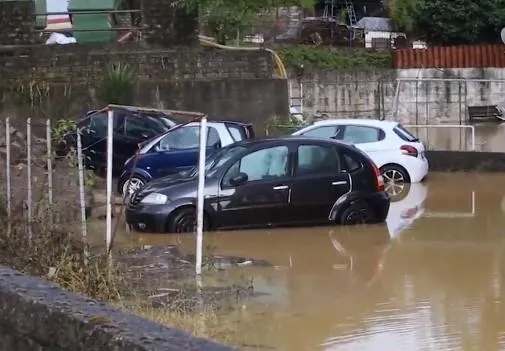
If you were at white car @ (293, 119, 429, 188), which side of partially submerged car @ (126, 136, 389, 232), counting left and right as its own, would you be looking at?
right

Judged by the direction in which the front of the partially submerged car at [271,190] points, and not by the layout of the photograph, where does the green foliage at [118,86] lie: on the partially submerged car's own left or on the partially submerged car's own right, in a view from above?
on the partially submerged car's own right

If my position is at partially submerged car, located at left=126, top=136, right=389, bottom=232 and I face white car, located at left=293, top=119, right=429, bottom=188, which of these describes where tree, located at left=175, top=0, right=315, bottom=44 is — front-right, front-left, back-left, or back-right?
front-left

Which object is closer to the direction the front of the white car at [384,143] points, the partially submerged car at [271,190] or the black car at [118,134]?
the black car

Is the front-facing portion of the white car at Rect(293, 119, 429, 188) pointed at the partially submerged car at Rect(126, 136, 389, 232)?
no

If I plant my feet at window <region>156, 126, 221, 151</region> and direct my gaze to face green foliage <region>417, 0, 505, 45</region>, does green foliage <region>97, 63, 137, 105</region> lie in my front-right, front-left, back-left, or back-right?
front-left

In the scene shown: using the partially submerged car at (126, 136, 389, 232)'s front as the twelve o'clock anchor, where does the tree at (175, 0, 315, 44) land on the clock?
The tree is roughly at 3 o'clock from the partially submerged car.

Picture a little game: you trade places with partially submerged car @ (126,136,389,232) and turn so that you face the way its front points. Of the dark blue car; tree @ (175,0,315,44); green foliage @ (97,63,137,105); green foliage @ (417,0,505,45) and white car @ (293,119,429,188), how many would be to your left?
0

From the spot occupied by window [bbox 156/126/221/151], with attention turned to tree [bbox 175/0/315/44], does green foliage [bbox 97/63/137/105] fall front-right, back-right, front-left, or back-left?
front-left

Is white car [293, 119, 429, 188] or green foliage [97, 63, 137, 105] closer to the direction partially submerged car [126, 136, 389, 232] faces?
the green foliage

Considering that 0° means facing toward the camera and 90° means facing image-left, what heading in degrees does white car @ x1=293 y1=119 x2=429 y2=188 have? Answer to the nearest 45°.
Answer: approximately 135°

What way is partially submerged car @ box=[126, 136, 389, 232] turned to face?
to the viewer's left

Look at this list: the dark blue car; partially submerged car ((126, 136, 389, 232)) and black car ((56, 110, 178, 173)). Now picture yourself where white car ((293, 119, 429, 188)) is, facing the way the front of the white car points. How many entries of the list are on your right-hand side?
0

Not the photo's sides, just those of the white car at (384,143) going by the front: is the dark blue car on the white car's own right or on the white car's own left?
on the white car's own left
